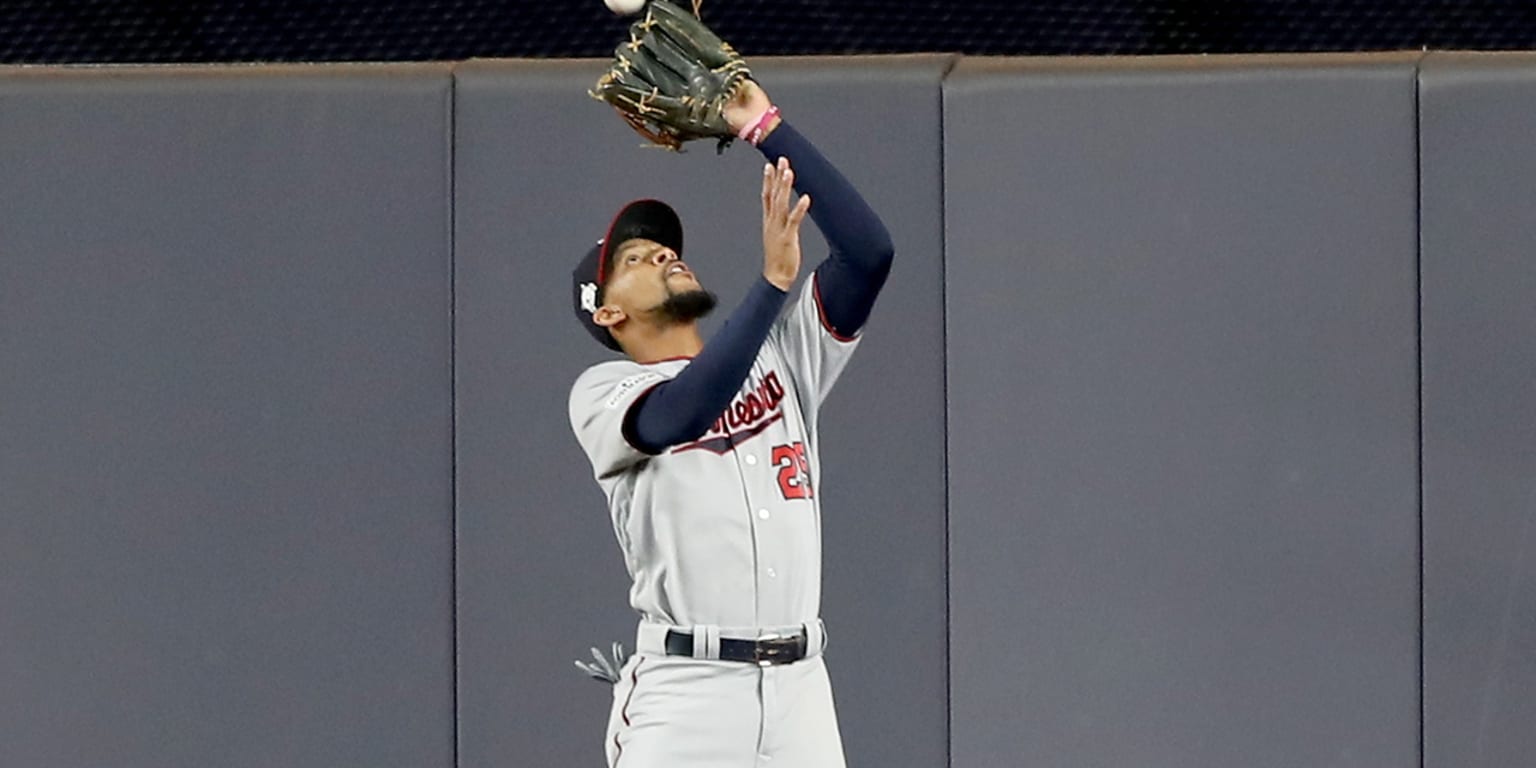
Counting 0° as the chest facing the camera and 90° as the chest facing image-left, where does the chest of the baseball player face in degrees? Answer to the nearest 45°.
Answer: approximately 315°

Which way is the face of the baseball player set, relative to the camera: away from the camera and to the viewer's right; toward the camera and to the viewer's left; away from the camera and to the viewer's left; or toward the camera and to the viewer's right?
toward the camera and to the viewer's right
